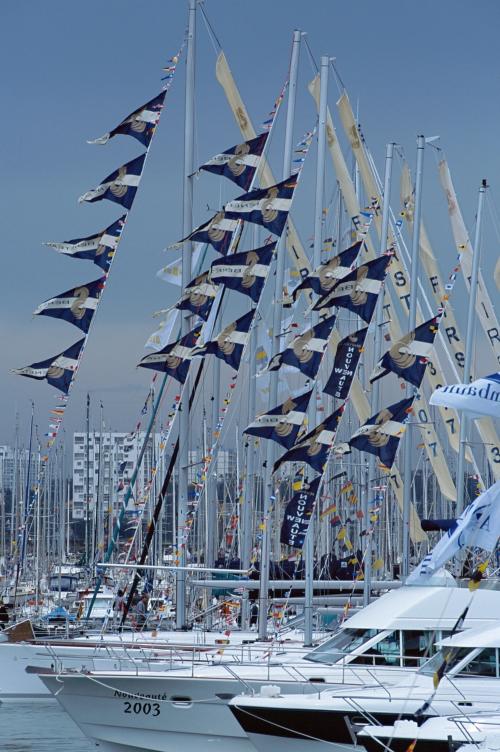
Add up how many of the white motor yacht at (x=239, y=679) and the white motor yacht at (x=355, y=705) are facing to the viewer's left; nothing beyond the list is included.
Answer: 2

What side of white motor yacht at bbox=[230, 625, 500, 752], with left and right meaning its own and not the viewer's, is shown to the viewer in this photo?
left

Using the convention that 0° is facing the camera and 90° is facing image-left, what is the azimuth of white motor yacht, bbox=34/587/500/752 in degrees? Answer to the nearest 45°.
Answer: approximately 90°
